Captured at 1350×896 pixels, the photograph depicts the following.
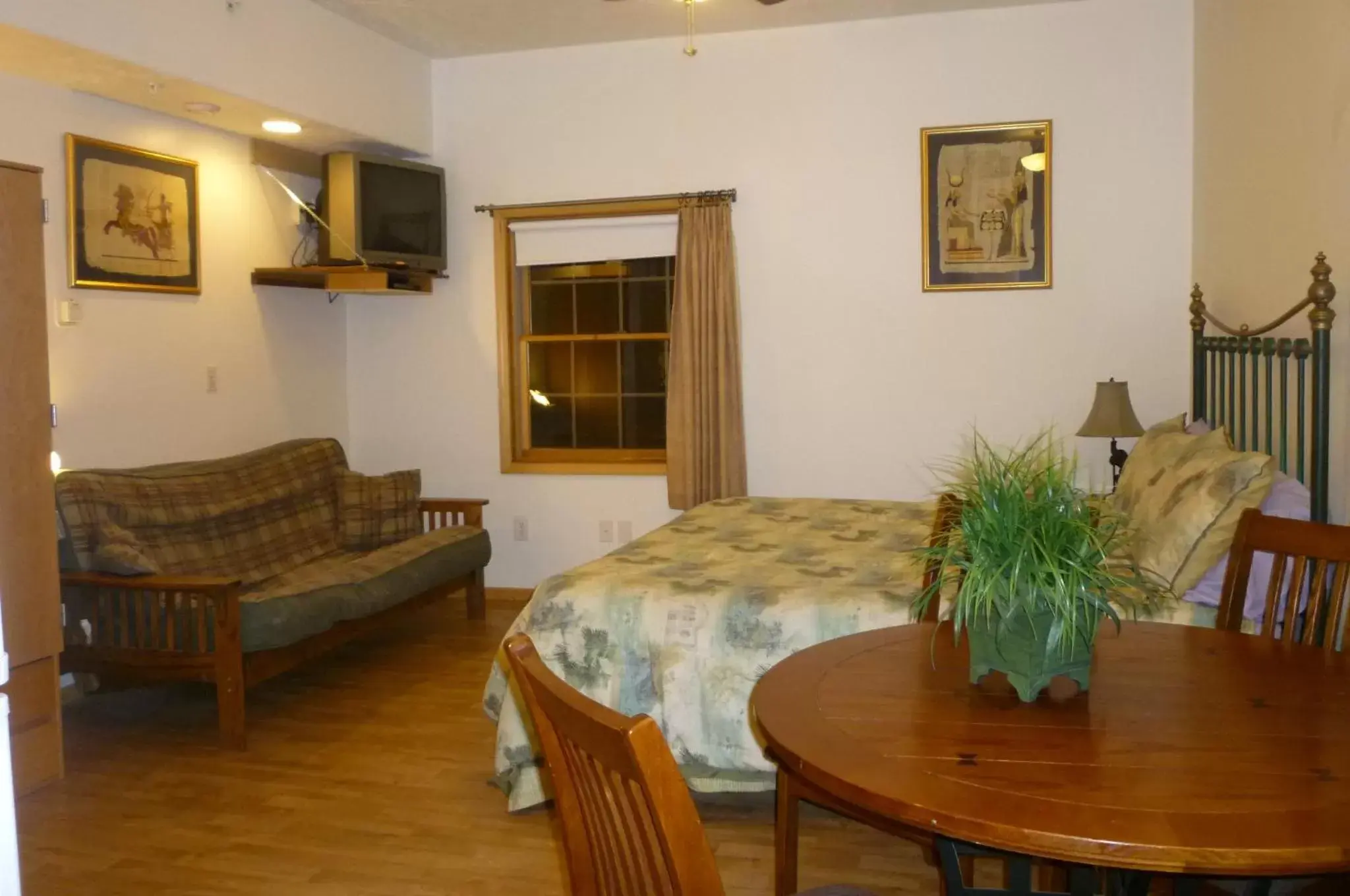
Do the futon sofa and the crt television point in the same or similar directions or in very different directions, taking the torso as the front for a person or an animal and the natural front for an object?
same or similar directions

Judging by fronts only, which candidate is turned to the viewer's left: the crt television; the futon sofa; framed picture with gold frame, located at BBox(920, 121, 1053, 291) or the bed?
the bed

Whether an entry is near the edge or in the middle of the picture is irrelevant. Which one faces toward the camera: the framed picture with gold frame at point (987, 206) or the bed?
the framed picture with gold frame

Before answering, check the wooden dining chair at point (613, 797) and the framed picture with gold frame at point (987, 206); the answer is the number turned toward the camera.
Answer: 1

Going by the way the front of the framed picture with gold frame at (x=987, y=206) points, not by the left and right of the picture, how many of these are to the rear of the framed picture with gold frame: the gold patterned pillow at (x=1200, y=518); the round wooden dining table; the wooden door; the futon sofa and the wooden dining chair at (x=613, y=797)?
0

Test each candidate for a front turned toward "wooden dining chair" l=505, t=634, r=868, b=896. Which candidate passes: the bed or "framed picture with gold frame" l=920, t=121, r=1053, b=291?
the framed picture with gold frame

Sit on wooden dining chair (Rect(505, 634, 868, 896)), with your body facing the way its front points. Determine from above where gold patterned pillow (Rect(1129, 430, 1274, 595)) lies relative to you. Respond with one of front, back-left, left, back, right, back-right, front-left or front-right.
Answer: front

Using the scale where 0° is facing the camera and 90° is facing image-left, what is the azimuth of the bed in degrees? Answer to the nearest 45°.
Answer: approximately 90°

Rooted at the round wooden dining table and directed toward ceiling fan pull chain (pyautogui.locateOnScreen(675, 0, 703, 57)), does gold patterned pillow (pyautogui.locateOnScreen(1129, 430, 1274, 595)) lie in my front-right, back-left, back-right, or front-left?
front-right

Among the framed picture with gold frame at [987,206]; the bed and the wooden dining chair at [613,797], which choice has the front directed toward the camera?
the framed picture with gold frame

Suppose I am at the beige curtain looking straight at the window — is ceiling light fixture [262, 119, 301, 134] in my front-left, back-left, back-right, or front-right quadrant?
front-left

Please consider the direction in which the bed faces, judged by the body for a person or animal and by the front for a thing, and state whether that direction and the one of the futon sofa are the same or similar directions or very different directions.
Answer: very different directions

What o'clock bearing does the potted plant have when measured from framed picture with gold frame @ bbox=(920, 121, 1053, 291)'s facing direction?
The potted plant is roughly at 12 o'clock from the framed picture with gold frame.

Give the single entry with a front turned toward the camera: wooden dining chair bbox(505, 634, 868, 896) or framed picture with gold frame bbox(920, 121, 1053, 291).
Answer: the framed picture with gold frame

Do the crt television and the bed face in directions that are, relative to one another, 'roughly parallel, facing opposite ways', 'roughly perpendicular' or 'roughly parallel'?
roughly parallel, facing opposite ways

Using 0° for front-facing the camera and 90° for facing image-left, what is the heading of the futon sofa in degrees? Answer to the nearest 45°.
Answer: approximately 315°

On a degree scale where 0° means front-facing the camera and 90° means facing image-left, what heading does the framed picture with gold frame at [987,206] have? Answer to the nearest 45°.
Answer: approximately 0°

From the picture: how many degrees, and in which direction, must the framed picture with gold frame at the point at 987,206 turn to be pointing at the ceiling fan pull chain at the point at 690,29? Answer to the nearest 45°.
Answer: approximately 45° to its right

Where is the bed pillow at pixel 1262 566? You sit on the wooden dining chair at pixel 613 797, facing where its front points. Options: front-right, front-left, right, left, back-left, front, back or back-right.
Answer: front

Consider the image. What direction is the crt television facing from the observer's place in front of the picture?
facing the viewer and to the right of the viewer
